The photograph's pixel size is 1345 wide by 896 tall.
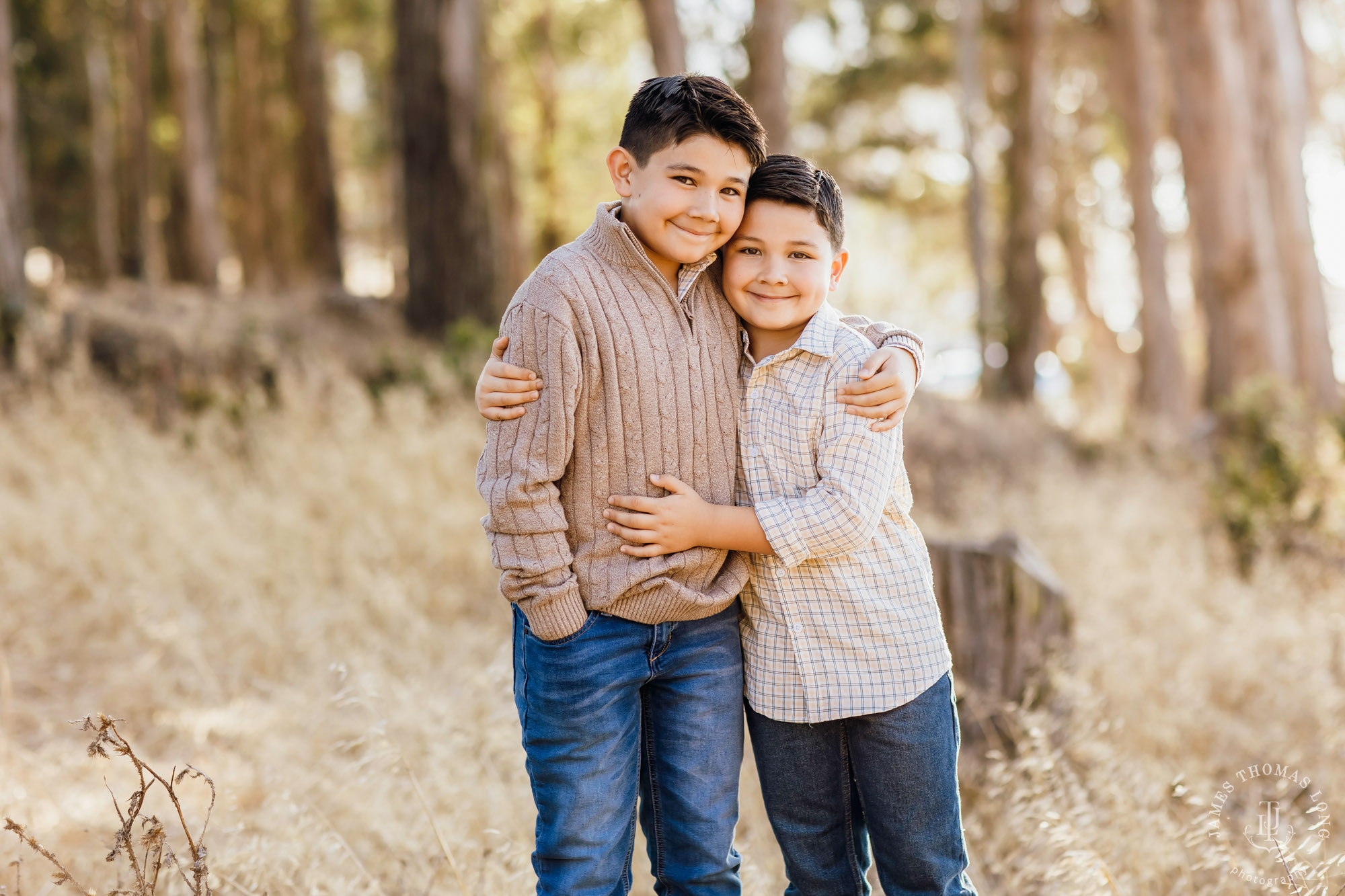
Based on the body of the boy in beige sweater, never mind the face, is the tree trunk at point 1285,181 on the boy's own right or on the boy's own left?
on the boy's own left

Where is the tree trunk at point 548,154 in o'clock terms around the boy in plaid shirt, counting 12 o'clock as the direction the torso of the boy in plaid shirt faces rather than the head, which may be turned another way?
The tree trunk is roughly at 4 o'clock from the boy in plaid shirt.

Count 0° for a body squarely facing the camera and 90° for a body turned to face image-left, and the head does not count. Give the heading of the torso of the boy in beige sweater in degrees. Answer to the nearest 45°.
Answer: approximately 315°

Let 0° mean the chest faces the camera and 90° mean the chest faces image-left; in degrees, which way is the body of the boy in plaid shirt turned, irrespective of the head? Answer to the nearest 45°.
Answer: approximately 45°

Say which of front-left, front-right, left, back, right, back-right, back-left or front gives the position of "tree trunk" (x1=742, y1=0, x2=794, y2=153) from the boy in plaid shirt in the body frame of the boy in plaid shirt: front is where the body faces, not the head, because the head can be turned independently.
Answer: back-right

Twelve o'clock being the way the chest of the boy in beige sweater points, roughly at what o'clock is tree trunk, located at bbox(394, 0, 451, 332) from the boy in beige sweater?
The tree trunk is roughly at 7 o'clock from the boy in beige sweater.

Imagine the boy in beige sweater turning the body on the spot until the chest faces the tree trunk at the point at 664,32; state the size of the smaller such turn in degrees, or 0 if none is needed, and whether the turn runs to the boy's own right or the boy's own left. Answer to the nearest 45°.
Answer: approximately 135° to the boy's own left

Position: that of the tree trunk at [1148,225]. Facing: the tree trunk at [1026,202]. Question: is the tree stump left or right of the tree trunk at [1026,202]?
left

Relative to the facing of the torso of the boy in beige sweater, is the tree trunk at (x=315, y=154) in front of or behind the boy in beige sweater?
behind

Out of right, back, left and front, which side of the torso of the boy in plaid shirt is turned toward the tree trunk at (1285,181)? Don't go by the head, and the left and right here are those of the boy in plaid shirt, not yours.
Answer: back

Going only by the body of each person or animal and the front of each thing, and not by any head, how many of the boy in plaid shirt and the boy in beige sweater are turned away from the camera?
0

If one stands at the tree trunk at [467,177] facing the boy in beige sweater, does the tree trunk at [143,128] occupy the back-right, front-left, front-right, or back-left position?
back-right

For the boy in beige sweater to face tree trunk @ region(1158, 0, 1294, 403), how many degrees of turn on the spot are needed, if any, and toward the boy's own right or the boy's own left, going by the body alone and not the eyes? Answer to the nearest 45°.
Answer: approximately 90° to the boy's own left
